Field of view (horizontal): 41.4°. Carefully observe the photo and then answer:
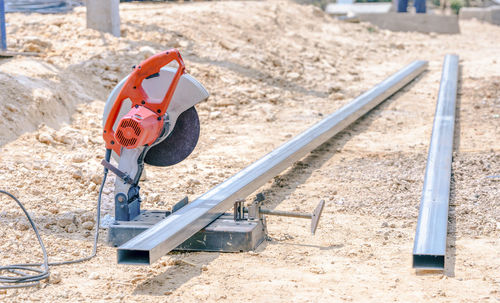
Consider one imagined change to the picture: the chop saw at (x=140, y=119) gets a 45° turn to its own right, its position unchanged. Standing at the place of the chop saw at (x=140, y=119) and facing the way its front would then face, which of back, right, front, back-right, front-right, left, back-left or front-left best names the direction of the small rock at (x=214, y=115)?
back-left

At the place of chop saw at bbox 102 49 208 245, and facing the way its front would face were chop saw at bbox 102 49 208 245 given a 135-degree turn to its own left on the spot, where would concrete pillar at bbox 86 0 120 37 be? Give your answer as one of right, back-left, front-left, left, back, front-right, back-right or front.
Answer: front-right

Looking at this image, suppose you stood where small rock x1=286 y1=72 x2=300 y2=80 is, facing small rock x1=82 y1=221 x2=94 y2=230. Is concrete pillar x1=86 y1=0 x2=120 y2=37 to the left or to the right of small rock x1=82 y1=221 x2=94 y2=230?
right

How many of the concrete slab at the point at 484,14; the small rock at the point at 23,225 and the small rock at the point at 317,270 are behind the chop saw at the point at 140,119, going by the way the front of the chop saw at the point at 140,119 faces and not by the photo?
1

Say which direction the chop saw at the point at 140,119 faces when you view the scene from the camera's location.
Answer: facing to the right of the viewer

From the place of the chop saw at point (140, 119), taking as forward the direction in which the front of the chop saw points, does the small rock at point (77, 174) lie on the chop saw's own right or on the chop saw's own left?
on the chop saw's own left

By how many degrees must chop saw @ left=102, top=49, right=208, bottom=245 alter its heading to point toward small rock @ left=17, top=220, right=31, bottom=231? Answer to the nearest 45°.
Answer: approximately 180°
